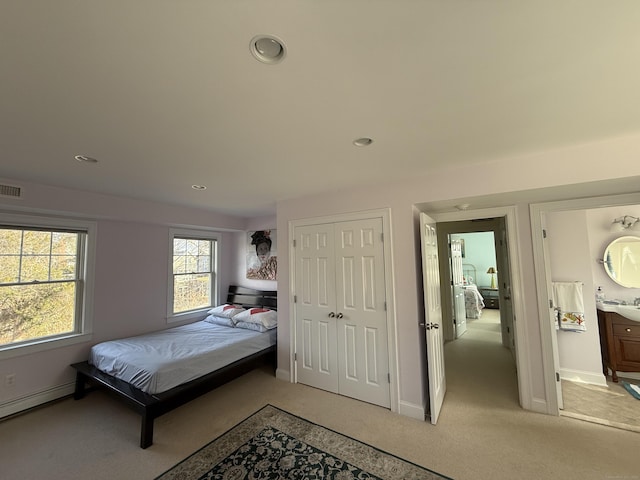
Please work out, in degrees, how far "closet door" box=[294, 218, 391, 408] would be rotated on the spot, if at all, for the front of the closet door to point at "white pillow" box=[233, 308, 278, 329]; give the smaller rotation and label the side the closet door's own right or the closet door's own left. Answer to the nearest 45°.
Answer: approximately 90° to the closet door's own right

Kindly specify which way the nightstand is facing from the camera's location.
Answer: facing the viewer

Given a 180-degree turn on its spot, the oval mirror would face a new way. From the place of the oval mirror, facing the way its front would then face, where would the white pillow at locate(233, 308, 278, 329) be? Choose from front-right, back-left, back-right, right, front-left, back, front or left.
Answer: back-left

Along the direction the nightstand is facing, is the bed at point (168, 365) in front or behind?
in front

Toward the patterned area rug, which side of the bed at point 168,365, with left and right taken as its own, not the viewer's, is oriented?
left

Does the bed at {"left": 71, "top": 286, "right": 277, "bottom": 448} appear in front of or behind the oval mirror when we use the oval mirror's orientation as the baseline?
in front

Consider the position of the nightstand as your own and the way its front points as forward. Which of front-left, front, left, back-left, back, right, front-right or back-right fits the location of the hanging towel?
front

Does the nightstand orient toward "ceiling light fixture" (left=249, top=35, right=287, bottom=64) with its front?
yes

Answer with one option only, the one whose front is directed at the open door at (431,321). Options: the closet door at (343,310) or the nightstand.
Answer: the nightstand
